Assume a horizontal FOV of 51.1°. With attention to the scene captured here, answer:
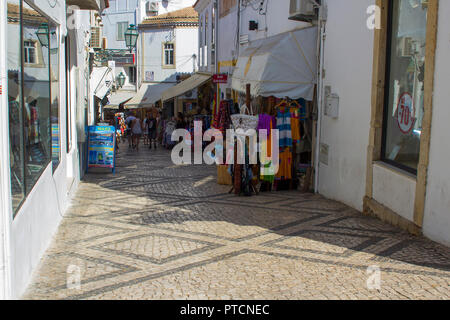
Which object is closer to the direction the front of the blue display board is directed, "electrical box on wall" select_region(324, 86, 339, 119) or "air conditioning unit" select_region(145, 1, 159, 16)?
the electrical box on wall

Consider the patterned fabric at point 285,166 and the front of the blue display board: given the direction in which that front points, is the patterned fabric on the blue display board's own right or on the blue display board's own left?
on the blue display board's own left

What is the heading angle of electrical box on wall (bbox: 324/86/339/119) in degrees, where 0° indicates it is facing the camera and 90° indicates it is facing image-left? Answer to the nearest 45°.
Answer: approximately 45°

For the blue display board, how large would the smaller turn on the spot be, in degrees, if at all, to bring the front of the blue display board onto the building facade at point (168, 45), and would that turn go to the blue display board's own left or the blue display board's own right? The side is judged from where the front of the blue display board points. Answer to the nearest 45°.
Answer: approximately 180°

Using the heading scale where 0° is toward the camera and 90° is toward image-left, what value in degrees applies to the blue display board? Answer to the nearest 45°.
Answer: approximately 0°

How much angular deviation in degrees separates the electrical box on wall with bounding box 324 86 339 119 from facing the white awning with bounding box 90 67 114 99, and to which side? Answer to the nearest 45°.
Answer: approximately 90° to its right

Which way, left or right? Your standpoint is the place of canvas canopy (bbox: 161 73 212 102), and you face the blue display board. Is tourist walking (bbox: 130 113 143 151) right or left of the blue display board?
right

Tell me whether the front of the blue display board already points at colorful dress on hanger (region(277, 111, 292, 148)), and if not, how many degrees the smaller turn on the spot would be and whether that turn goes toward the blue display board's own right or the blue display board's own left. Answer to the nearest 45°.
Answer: approximately 45° to the blue display board's own left

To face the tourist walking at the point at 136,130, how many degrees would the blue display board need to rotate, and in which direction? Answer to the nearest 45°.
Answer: approximately 180°

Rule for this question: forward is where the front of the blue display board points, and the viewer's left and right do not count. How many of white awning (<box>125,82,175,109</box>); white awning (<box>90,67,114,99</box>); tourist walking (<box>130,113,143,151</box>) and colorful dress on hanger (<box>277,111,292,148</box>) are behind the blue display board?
3

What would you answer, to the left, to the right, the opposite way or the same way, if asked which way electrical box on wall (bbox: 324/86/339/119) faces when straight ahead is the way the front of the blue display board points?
to the right

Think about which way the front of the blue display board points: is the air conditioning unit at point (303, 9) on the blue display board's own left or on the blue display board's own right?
on the blue display board's own left

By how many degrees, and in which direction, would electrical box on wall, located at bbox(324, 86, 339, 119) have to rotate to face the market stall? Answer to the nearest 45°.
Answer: approximately 90° to its right
